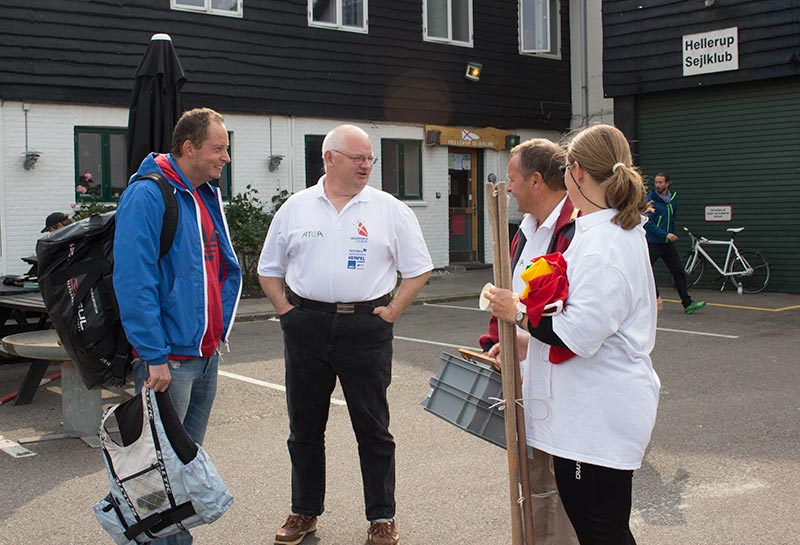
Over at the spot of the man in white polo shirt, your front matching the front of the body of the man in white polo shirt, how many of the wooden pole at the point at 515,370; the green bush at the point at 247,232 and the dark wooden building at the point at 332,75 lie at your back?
2

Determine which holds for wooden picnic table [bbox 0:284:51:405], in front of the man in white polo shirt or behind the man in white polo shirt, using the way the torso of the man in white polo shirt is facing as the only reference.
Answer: behind

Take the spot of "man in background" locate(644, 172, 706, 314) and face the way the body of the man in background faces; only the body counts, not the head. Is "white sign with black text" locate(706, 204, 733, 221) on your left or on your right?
on your left

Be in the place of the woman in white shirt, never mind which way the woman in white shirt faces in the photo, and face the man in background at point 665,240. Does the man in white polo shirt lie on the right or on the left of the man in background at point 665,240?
left

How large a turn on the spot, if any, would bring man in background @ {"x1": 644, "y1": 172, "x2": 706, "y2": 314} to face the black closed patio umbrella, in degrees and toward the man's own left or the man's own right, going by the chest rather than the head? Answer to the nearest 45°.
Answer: approximately 90° to the man's own right

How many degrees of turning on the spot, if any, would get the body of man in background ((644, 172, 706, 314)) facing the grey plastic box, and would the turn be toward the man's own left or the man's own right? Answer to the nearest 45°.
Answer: approximately 45° to the man's own right

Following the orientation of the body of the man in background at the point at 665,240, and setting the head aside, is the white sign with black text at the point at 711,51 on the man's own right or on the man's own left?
on the man's own left

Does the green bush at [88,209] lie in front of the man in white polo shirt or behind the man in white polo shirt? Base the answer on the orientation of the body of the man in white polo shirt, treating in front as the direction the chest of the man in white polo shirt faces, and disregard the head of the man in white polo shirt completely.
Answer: behind

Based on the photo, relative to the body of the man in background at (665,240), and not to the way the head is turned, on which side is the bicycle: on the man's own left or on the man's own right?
on the man's own left

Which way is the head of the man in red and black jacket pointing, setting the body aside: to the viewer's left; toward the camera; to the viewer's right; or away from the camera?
to the viewer's left

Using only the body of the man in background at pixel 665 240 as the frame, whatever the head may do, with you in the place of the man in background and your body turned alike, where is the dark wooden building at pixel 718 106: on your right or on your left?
on your left

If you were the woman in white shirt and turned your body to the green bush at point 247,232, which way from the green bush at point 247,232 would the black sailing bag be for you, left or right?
left

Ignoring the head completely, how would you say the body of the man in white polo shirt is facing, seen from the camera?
toward the camera

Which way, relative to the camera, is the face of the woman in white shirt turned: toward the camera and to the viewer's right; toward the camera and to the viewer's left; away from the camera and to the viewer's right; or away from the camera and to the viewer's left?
away from the camera and to the viewer's left

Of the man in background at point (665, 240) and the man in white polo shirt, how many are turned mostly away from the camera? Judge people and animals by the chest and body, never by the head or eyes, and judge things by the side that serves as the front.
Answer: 0

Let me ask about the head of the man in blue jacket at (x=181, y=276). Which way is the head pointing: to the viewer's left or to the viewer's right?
to the viewer's right
